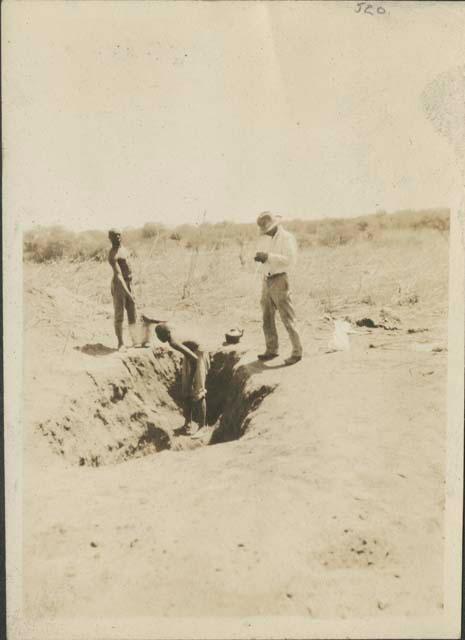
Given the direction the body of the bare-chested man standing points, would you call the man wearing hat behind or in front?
in front

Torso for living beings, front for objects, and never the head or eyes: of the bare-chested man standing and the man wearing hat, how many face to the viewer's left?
1

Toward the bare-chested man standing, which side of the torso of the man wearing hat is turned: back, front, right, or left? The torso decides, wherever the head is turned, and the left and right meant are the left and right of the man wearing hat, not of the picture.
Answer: front

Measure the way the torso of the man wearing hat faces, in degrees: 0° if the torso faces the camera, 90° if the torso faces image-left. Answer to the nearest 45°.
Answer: approximately 90°
